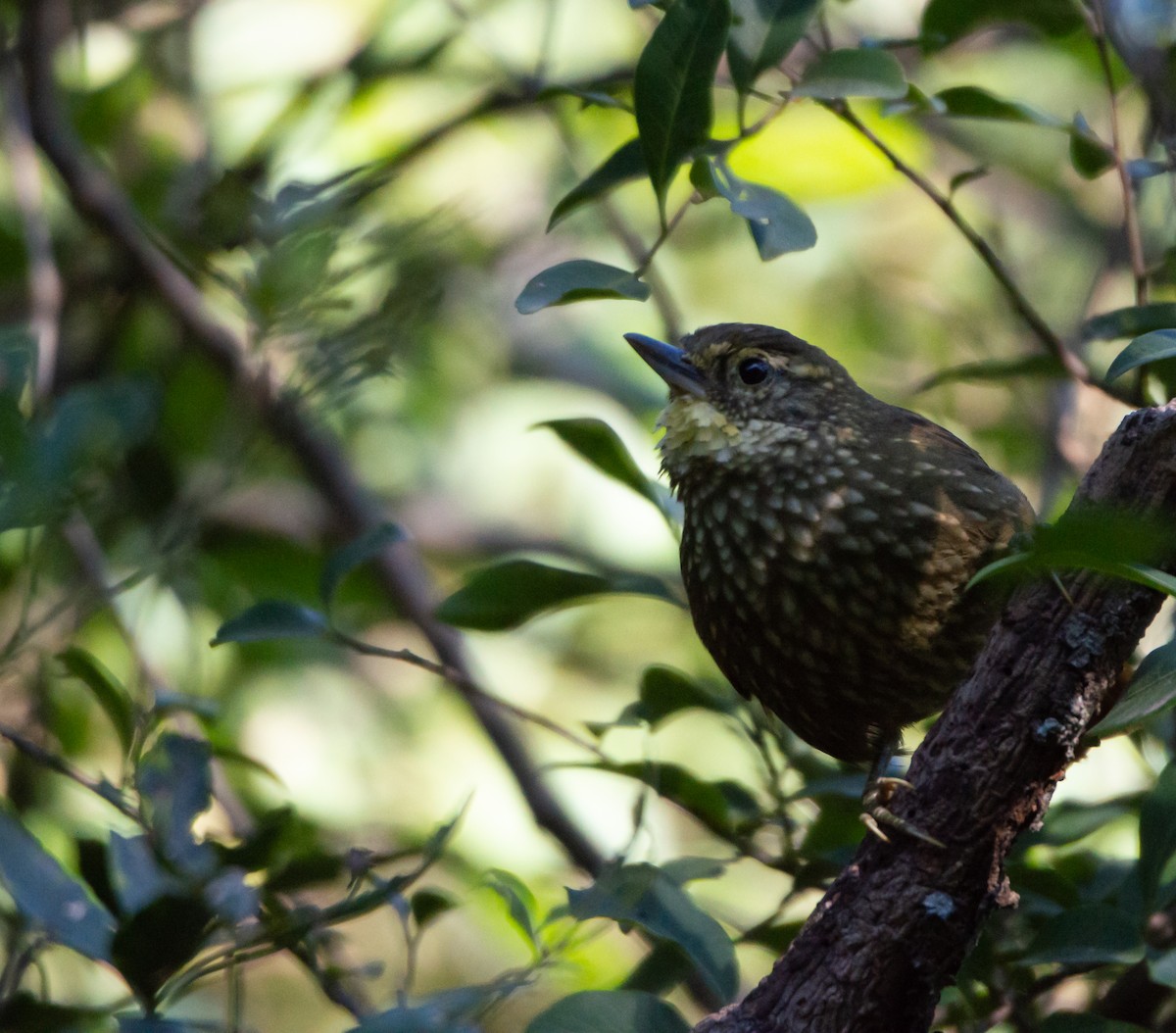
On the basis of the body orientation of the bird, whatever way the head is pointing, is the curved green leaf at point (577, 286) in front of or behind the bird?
in front

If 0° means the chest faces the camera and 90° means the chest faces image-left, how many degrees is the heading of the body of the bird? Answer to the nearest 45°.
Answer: approximately 45°

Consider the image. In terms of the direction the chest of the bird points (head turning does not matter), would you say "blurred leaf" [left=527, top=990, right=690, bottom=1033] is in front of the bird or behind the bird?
in front

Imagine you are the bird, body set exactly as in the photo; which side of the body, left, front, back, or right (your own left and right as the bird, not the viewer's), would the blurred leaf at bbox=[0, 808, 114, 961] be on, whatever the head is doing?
front
